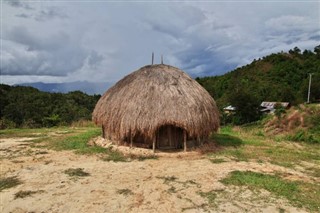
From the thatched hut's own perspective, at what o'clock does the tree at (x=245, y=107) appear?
The tree is roughly at 7 o'clock from the thatched hut.

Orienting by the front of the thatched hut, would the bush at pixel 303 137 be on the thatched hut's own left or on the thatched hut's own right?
on the thatched hut's own left

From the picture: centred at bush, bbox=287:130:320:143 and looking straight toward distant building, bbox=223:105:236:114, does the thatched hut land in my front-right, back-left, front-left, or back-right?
back-left

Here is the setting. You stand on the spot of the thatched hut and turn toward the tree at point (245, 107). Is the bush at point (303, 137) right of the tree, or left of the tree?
right

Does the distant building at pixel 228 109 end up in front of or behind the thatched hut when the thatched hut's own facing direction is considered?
behind

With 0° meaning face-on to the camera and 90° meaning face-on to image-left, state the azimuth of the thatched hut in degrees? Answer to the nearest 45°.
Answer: approximately 0°
